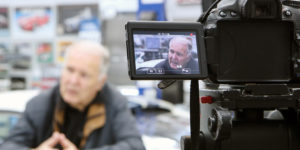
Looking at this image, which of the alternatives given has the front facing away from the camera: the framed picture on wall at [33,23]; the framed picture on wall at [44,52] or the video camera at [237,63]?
the video camera

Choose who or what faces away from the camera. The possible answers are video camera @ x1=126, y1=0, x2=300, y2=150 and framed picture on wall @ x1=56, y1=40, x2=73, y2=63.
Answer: the video camera

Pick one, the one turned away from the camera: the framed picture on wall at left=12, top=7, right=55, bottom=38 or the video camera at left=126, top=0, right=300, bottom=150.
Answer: the video camera

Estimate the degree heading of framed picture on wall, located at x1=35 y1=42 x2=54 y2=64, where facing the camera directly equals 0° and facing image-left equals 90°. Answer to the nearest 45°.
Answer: approximately 0°

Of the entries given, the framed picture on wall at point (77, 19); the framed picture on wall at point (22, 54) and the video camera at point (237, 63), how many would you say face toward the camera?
2

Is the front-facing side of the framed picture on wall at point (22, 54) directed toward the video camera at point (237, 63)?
yes

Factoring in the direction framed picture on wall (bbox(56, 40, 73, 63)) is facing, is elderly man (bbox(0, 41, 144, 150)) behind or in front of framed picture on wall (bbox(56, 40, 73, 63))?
in front

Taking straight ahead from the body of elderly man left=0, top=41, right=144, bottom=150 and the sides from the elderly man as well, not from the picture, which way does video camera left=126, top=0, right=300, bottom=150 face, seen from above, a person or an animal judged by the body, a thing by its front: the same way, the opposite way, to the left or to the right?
the opposite way

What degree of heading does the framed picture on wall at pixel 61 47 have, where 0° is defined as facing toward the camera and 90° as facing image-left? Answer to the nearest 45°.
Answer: approximately 0°

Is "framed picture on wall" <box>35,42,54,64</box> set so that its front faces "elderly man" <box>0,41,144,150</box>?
yes

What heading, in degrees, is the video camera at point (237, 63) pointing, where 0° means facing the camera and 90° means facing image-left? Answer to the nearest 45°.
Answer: approximately 180°
